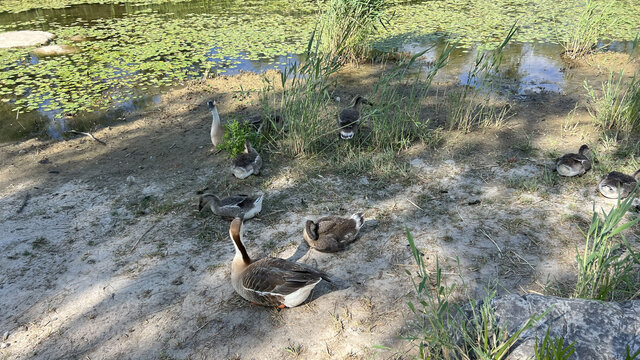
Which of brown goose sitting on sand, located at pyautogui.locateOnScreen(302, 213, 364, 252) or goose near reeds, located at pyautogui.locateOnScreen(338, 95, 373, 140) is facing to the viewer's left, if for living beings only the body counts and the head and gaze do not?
the brown goose sitting on sand

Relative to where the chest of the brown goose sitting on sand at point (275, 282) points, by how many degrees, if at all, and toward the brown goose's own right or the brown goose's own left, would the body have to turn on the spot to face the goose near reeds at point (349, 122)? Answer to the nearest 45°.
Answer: approximately 90° to the brown goose's own right

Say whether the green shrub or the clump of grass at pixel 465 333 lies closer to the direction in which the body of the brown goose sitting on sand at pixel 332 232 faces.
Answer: the green shrub

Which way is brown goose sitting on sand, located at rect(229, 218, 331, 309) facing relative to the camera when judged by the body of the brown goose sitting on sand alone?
to the viewer's left

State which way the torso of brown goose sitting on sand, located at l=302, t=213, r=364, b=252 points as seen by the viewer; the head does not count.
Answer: to the viewer's left
